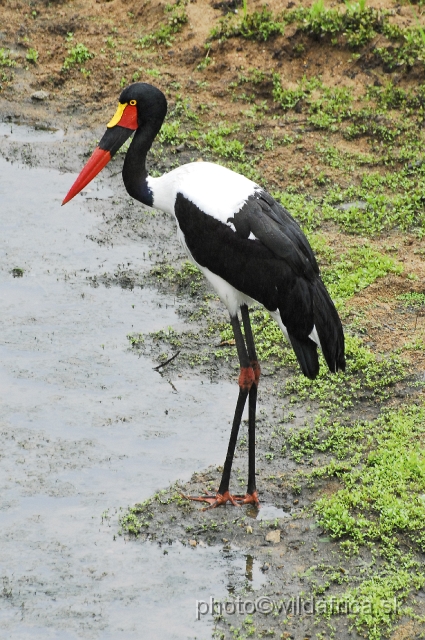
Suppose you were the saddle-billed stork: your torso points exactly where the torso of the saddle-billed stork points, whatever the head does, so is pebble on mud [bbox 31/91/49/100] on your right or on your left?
on your right

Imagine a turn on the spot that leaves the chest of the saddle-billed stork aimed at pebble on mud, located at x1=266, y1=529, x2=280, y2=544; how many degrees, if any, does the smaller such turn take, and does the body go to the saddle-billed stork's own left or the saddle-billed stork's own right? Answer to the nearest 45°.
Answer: approximately 135° to the saddle-billed stork's own left

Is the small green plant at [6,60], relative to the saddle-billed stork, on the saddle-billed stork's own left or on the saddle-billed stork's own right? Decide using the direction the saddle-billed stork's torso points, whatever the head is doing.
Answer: on the saddle-billed stork's own right

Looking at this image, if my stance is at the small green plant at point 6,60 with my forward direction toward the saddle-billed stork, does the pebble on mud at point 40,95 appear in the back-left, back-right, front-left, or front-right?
front-left

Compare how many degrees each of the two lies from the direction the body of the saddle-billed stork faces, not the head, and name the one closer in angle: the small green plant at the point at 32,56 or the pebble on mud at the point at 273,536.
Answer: the small green plant

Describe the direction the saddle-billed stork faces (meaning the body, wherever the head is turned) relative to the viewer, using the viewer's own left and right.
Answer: facing to the left of the viewer

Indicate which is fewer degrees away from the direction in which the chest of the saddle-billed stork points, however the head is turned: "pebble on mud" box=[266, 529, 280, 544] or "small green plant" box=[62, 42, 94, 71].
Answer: the small green plant
